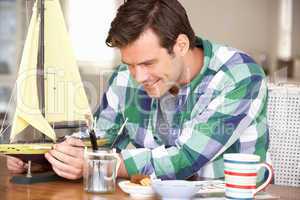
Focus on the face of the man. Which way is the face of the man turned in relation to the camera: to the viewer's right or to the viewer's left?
to the viewer's left

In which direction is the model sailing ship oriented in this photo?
to the viewer's left

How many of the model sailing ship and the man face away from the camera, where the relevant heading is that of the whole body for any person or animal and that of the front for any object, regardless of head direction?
0
